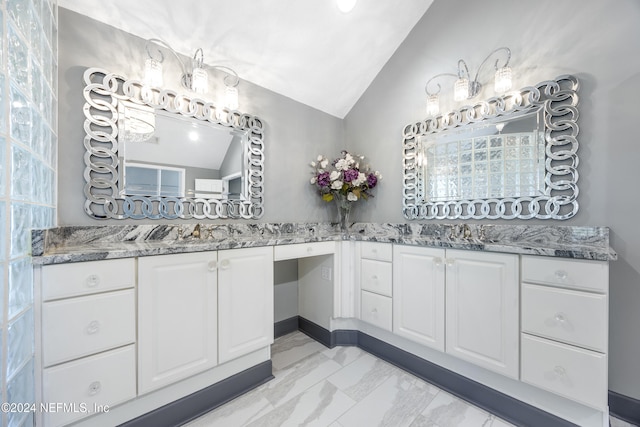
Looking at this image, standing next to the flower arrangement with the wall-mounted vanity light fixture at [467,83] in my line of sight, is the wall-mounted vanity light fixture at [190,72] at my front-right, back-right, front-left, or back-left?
back-right

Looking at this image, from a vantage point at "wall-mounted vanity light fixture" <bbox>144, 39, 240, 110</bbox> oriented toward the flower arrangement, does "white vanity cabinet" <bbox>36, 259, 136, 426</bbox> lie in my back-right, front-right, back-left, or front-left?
back-right

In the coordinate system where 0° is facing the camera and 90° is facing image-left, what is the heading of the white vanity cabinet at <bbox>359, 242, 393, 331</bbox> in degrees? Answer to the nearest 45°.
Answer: approximately 45°
